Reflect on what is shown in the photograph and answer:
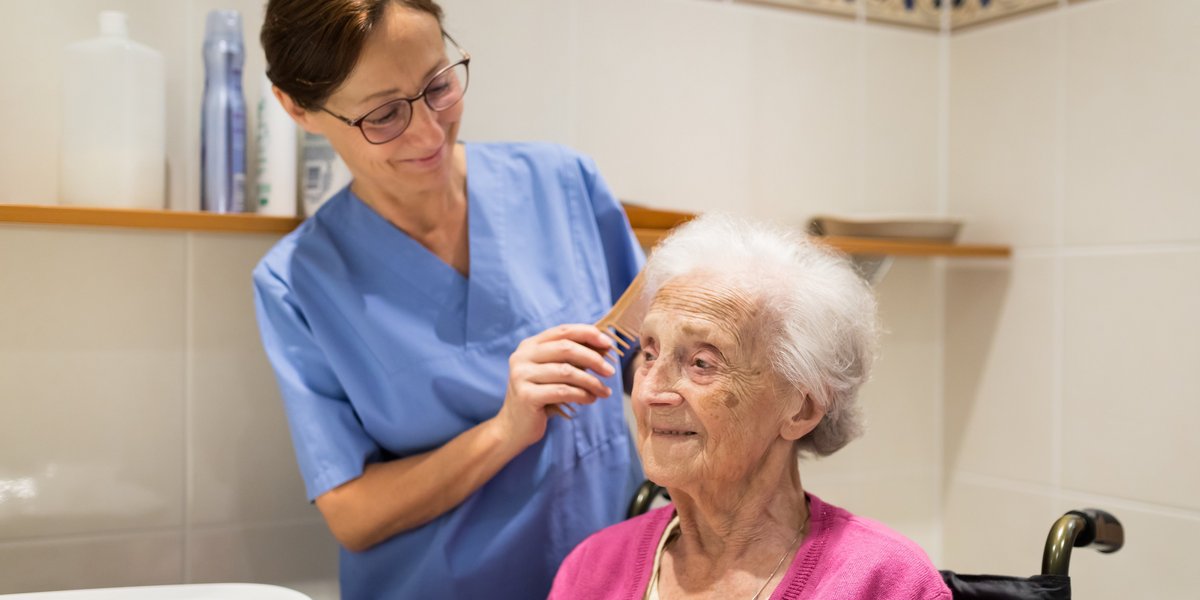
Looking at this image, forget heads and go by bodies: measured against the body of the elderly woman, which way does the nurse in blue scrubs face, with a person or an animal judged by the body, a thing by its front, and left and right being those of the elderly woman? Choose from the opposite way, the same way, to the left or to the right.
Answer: to the left

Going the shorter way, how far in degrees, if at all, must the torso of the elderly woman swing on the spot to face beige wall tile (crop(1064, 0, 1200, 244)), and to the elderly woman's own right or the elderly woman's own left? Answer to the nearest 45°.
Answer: approximately 180°

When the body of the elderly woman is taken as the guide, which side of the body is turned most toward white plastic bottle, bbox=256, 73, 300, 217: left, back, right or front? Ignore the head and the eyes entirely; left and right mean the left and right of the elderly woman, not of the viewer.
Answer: right

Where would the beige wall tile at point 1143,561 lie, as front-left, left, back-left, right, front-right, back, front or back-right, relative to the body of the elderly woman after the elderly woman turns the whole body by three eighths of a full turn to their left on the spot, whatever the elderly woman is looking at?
front-left

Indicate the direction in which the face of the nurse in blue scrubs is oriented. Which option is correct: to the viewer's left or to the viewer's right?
to the viewer's right

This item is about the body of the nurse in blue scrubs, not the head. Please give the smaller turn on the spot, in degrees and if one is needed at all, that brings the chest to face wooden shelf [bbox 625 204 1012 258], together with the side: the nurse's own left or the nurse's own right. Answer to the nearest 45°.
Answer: approximately 90° to the nurse's own left

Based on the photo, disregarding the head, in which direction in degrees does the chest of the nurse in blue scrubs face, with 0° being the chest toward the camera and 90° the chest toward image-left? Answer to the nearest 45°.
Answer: approximately 315°

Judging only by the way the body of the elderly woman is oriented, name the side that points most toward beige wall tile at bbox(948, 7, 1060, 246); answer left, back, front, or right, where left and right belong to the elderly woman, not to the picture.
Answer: back

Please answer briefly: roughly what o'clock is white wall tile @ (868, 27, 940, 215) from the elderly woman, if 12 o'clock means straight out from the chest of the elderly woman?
The white wall tile is roughly at 5 o'clock from the elderly woman.
